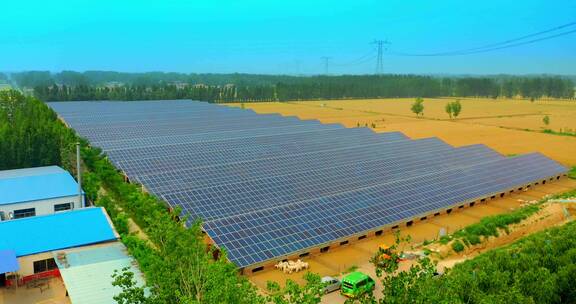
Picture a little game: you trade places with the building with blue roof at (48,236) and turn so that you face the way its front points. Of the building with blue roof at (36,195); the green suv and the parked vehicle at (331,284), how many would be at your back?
1

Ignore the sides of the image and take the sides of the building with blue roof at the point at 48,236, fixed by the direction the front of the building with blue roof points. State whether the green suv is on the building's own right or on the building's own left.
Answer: on the building's own left

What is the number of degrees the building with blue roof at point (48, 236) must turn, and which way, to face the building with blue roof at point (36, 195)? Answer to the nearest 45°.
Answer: approximately 180°

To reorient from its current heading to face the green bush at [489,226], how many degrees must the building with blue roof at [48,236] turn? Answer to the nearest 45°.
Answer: approximately 90° to its left

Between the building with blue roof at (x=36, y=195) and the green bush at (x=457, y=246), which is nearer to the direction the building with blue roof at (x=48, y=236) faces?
the green bush

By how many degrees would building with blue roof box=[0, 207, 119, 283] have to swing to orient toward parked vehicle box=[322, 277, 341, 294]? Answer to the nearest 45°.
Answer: approximately 45° to its left

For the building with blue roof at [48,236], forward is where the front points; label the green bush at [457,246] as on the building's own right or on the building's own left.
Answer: on the building's own left

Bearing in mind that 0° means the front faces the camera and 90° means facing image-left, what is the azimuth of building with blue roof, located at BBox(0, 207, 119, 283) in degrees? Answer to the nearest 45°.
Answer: approximately 0°
